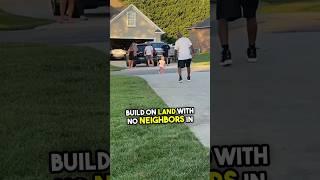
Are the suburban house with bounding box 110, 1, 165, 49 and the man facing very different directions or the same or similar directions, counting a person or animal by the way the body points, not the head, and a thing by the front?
very different directions

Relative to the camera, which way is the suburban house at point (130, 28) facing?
toward the camera

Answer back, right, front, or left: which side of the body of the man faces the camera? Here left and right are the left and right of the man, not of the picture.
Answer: back
